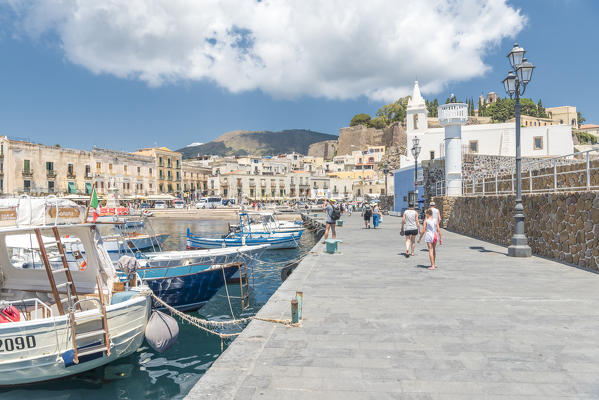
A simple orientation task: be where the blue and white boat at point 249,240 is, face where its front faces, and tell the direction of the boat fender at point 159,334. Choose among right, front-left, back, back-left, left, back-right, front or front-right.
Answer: right

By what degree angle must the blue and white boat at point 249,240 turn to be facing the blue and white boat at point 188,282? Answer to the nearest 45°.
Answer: approximately 90° to its right

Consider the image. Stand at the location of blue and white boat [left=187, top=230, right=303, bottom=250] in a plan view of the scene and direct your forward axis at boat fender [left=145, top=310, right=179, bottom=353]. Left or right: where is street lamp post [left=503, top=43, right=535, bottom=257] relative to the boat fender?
left

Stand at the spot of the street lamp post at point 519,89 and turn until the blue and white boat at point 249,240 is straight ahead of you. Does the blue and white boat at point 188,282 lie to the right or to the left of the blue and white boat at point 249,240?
left

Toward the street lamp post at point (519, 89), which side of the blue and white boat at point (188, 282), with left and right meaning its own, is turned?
front

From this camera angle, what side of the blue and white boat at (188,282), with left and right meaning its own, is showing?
right

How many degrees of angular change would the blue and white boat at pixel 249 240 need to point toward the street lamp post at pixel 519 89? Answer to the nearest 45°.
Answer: approximately 45° to its right

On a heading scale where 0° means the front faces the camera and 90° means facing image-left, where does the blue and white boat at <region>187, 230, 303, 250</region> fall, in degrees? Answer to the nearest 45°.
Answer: approximately 270°
